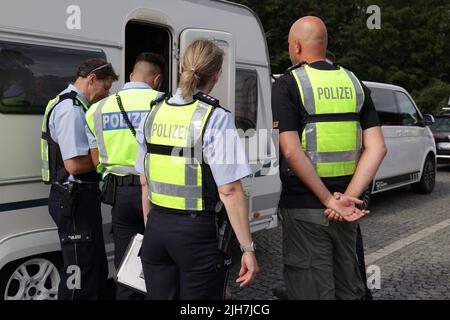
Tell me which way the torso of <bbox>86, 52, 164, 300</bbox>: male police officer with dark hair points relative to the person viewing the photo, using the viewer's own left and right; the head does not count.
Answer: facing away from the viewer and to the right of the viewer

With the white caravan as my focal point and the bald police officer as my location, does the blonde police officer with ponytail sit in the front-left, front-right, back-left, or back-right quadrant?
front-left

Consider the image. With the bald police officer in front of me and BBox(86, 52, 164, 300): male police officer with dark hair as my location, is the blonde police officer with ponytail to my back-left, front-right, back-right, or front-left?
front-right

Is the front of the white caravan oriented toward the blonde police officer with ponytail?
no

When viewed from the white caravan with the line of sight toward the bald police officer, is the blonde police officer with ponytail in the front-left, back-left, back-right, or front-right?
front-right

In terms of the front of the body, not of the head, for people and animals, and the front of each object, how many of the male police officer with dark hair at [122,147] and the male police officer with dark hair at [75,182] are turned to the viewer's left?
0

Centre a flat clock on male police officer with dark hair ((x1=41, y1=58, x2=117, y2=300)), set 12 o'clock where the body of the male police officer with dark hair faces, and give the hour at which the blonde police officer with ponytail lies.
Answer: The blonde police officer with ponytail is roughly at 2 o'clock from the male police officer with dark hair.

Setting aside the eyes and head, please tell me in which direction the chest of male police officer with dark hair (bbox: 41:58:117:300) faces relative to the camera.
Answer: to the viewer's right

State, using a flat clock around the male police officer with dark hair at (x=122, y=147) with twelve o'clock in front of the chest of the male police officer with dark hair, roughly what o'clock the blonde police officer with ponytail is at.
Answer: The blonde police officer with ponytail is roughly at 4 o'clock from the male police officer with dark hair.

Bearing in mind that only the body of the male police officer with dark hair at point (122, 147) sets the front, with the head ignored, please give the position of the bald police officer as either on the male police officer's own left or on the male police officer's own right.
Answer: on the male police officer's own right

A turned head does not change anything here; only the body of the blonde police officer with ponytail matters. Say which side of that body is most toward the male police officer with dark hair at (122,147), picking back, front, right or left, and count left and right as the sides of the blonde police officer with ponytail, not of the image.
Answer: left

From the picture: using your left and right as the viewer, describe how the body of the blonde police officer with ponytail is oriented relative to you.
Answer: facing away from the viewer and to the right of the viewer

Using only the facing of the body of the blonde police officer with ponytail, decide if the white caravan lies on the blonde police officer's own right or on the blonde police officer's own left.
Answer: on the blonde police officer's own left

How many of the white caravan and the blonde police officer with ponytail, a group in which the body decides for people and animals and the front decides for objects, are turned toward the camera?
0
